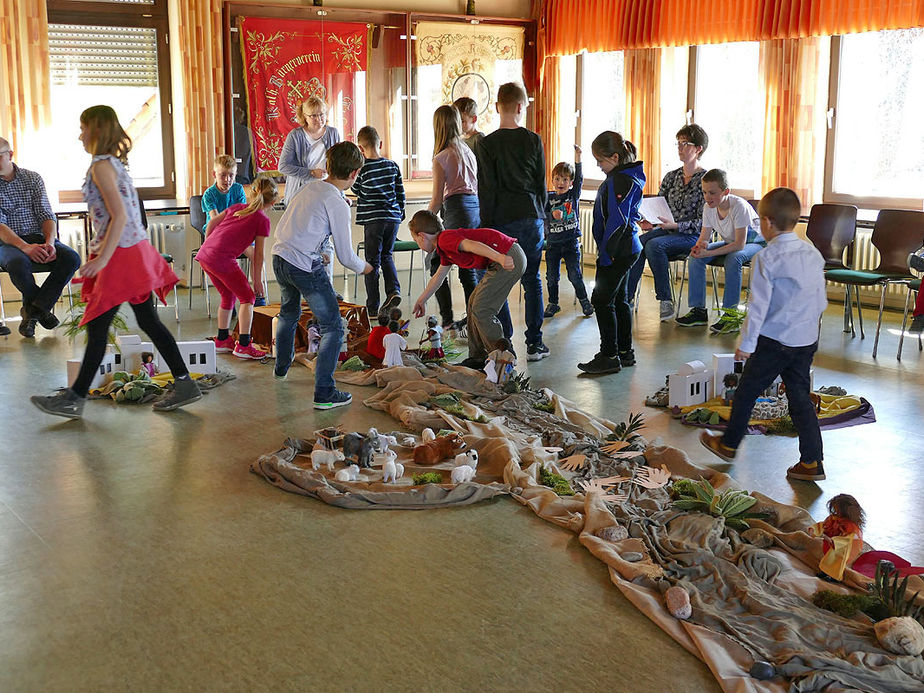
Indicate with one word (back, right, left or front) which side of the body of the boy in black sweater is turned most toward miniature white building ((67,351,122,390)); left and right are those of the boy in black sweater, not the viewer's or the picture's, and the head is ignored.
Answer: left

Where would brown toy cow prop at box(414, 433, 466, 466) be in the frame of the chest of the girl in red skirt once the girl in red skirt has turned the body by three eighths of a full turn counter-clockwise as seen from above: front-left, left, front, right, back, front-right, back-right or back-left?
front

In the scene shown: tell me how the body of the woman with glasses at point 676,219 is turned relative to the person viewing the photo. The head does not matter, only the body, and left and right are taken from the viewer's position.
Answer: facing the viewer and to the left of the viewer

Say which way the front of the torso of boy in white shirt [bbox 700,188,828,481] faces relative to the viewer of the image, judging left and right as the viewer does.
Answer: facing away from the viewer and to the left of the viewer

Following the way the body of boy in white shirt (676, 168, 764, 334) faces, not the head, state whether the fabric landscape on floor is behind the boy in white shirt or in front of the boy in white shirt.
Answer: in front

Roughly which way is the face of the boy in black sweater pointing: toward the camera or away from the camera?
away from the camera

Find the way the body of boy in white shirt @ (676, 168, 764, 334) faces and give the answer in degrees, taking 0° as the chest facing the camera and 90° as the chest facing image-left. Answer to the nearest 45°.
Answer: approximately 45°

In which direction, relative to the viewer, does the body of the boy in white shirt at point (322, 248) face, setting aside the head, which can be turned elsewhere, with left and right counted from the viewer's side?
facing away from the viewer and to the right of the viewer

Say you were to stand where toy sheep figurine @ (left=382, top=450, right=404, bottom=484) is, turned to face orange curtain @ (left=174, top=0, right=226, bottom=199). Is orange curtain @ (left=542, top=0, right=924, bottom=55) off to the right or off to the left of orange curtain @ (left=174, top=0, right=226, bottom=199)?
right

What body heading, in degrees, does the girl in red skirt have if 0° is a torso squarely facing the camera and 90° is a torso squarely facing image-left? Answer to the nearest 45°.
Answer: approximately 90°
